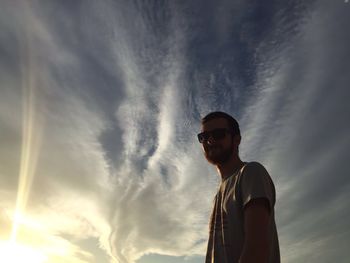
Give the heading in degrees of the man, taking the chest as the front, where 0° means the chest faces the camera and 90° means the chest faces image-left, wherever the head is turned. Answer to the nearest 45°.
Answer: approximately 45°
